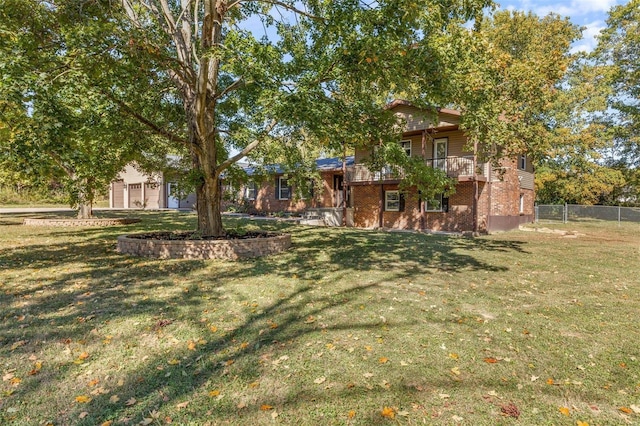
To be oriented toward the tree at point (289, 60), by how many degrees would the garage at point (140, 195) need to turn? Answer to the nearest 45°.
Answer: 0° — it already faces it

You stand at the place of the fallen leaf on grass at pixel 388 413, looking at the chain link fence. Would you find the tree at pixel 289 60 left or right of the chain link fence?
left

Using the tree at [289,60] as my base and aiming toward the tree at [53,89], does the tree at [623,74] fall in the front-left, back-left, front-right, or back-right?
back-right

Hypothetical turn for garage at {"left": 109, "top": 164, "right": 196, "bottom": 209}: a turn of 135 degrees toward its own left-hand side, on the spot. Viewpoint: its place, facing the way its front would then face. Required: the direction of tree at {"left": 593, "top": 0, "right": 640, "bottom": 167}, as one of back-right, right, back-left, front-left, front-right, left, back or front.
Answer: right

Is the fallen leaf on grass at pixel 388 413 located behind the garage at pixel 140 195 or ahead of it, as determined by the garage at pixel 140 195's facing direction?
ahead

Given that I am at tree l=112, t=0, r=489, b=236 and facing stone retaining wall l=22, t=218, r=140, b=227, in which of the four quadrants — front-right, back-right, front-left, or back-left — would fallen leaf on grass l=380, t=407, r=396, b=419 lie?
back-left

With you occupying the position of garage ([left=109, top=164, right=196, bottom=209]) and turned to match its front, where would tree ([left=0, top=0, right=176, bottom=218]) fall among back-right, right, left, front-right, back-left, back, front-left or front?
front

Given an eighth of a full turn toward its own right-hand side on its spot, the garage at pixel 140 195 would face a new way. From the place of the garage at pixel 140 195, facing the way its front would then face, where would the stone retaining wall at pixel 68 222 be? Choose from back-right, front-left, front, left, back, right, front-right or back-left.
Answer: front-left

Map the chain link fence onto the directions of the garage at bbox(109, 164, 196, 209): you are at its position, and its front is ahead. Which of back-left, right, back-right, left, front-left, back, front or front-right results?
front-left

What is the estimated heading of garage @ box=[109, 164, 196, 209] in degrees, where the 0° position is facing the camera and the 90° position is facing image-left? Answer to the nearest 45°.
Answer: approximately 0°
